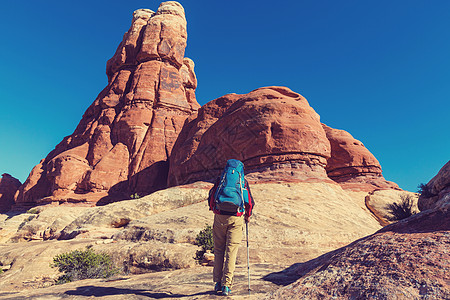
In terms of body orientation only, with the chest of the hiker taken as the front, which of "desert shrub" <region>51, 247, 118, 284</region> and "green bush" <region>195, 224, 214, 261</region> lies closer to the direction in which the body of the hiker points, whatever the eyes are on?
the green bush

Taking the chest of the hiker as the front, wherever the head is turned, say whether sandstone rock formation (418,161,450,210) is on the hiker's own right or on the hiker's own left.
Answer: on the hiker's own right

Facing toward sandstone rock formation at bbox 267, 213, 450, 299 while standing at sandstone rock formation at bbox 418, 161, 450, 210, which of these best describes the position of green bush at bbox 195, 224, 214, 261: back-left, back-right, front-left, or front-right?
front-right

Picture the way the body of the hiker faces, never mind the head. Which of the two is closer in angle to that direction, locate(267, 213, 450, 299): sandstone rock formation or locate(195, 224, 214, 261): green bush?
the green bush

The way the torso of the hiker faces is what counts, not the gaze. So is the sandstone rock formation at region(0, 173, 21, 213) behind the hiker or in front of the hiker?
in front

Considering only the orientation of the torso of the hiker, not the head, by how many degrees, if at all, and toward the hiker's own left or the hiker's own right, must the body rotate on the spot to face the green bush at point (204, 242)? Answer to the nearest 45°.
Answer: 0° — they already face it

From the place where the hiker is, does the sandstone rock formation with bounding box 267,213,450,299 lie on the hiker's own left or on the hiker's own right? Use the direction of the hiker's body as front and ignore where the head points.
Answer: on the hiker's own right

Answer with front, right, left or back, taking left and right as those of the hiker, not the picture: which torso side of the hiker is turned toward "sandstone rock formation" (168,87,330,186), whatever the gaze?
front

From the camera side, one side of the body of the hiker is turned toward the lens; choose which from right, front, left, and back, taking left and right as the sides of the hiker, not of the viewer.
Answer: back
